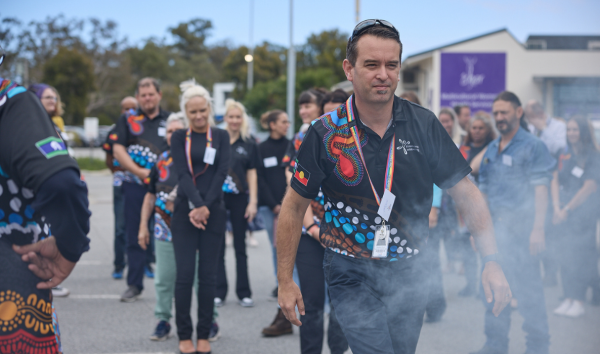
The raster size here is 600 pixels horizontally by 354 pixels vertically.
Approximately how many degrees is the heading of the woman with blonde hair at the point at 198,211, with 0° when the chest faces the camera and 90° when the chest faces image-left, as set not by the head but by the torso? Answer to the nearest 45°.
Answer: approximately 0°

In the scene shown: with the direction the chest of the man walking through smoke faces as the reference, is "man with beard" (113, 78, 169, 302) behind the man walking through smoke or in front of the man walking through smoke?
behind

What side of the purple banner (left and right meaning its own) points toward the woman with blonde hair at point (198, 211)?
front

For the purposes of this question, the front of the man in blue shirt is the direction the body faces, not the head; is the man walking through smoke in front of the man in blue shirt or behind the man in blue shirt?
in front

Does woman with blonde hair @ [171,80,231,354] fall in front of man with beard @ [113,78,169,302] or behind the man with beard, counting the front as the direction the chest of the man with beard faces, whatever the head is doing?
in front

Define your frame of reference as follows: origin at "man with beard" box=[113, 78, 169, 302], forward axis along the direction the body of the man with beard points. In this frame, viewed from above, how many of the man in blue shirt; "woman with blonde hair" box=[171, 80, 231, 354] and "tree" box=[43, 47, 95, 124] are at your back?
1

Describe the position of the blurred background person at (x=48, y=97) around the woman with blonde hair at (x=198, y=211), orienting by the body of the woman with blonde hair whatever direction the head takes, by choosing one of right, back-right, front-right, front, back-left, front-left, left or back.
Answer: back-right

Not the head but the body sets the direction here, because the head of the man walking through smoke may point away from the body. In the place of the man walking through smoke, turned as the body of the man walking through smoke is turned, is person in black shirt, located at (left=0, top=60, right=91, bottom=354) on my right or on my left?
on my right
